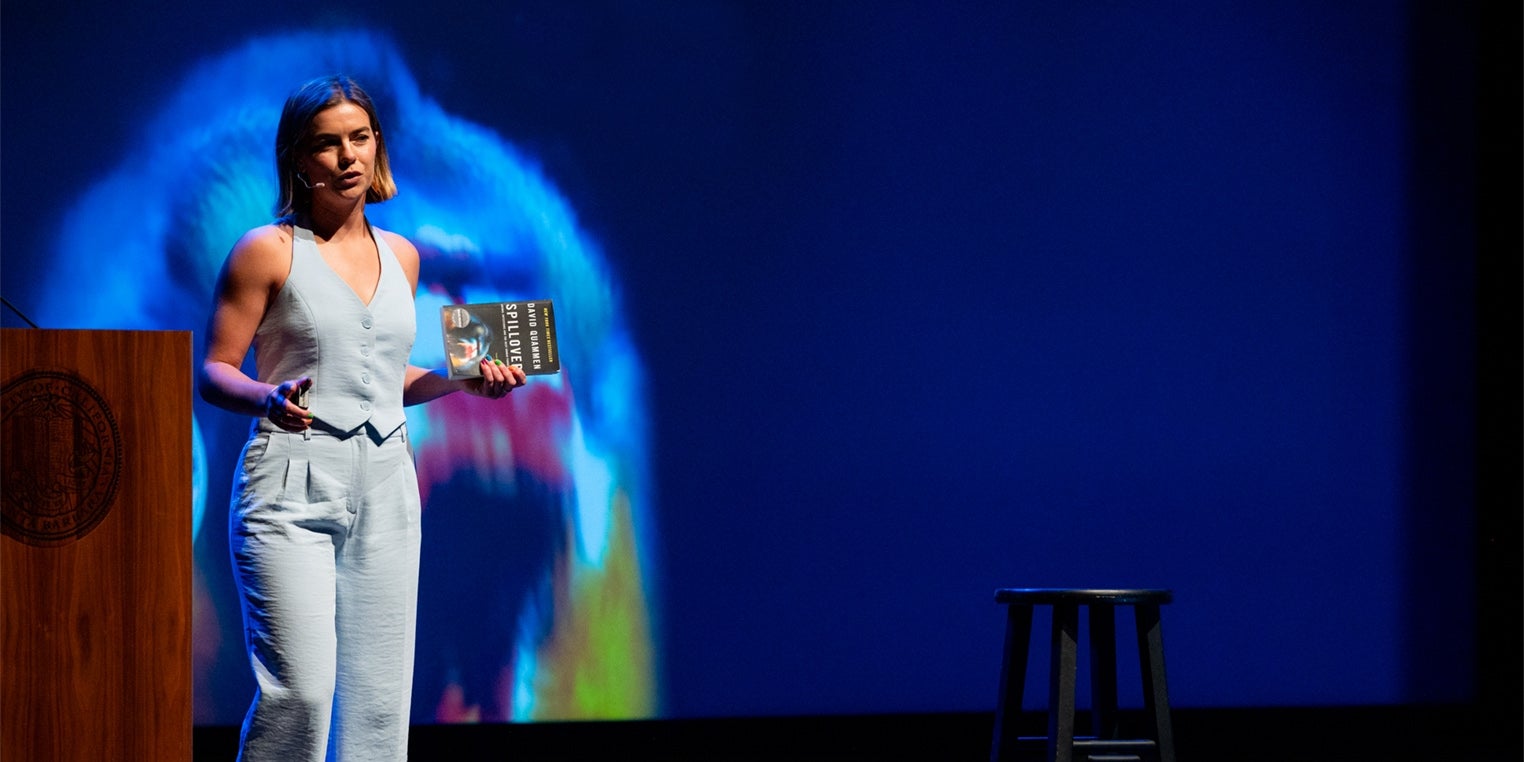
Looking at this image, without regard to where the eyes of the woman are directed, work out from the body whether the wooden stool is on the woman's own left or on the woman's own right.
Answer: on the woman's own left

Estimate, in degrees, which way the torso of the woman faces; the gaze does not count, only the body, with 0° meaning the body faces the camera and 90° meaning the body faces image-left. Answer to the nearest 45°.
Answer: approximately 315°
